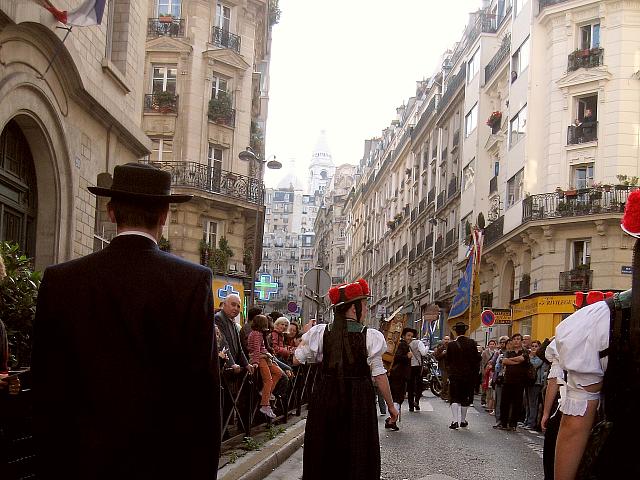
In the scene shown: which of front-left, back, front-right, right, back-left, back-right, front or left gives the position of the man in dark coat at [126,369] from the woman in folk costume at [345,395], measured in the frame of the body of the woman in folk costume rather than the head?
back

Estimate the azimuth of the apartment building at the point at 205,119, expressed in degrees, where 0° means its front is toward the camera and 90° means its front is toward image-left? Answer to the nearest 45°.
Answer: approximately 315°

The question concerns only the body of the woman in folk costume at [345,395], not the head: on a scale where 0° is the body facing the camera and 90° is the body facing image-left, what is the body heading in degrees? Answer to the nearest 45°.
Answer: approximately 180°

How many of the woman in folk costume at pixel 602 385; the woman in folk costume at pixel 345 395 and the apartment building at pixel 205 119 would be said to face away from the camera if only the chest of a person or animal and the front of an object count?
2

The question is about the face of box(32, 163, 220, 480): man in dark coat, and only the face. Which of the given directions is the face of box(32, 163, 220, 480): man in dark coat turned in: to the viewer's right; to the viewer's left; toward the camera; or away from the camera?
away from the camera

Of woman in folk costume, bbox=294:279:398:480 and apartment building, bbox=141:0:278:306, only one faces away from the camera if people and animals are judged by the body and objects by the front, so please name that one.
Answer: the woman in folk costume

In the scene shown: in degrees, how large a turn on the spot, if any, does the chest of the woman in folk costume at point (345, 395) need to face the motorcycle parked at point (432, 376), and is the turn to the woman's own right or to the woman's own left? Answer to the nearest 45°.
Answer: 0° — they already face it

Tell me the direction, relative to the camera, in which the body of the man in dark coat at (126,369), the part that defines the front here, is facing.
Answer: away from the camera

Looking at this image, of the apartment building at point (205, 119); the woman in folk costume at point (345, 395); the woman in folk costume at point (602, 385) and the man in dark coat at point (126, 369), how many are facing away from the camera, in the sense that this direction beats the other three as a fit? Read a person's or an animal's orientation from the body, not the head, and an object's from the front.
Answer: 3

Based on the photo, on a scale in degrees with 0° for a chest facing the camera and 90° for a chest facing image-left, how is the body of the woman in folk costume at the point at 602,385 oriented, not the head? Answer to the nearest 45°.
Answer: approximately 180°

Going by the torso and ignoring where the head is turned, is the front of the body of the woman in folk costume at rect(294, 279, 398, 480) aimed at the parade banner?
yes
